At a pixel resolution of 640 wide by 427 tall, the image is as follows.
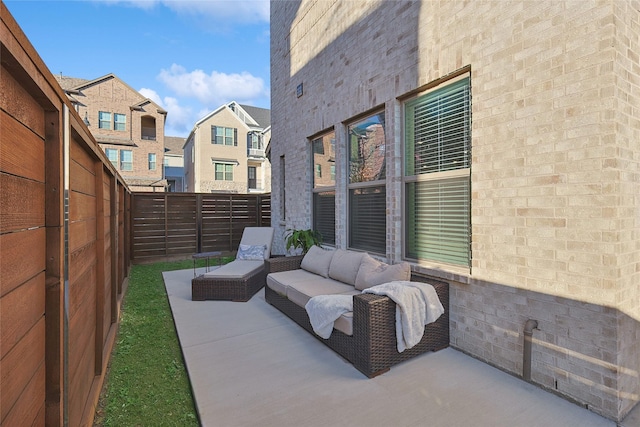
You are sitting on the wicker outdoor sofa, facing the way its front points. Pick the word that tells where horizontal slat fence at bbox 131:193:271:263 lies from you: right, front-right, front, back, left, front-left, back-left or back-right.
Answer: right

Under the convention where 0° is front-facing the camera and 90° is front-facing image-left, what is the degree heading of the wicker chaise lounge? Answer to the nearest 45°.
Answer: approximately 45°

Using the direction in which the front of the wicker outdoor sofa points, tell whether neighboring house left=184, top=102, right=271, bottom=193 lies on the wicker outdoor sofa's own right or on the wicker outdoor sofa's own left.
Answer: on the wicker outdoor sofa's own right

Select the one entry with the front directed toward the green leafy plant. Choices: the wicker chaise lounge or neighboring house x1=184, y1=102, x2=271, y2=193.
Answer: the neighboring house

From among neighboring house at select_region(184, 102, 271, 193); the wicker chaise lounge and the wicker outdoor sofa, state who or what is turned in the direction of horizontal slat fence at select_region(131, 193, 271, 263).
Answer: the neighboring house

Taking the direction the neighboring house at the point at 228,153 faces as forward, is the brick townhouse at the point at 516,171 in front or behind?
in front

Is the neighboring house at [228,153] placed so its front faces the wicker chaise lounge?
yes

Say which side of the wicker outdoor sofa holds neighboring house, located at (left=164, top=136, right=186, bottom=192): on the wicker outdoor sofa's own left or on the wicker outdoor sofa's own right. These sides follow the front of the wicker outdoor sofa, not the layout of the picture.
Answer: on the wicker outdoor sofa's own right

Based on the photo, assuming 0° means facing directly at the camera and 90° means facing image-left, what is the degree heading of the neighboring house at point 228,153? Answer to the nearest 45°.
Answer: approximately 0°
